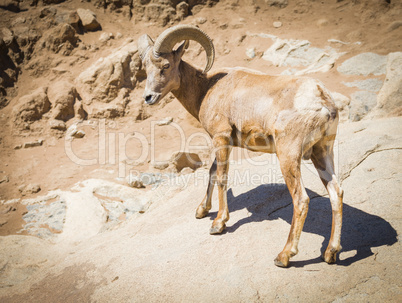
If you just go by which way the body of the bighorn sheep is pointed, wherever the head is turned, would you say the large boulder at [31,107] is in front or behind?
in front

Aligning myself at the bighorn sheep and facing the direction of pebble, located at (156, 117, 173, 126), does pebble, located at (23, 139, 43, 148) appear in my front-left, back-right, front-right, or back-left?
front-left

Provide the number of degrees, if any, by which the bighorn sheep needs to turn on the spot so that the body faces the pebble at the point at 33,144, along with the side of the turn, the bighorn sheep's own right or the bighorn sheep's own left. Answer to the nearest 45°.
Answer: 0° — it already faces it

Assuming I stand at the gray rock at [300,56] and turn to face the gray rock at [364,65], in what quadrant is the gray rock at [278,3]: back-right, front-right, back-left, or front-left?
back-left

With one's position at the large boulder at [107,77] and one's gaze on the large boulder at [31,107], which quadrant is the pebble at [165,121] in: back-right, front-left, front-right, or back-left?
back-left

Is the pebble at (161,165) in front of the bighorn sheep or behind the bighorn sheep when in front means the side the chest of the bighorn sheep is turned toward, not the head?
in front

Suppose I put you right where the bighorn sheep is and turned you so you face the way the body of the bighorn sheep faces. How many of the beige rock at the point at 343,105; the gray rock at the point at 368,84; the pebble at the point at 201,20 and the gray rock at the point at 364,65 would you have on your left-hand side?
0

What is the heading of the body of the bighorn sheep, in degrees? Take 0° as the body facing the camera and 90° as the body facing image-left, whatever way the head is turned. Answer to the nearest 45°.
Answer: approximately 135°

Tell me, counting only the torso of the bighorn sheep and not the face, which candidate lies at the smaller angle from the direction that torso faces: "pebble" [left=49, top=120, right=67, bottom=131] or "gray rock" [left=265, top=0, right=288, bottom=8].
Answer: the pebble

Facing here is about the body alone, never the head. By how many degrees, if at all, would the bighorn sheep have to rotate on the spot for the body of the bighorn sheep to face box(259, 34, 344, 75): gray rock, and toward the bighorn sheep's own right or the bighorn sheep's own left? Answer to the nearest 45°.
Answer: approximately 45° to the bighorn sheep's own right

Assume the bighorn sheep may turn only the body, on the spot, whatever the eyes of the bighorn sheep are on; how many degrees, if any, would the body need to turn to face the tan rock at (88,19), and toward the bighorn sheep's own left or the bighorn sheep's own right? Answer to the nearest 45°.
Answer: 0° — it already faces it

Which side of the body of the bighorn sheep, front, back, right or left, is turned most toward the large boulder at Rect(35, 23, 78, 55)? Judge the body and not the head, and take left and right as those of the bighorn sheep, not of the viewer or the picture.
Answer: front

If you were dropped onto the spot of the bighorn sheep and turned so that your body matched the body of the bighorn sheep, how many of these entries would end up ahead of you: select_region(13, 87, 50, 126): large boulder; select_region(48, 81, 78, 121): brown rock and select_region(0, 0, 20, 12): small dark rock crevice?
3

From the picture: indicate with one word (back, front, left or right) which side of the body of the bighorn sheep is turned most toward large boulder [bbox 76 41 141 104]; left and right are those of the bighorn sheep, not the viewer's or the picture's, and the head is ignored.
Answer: front

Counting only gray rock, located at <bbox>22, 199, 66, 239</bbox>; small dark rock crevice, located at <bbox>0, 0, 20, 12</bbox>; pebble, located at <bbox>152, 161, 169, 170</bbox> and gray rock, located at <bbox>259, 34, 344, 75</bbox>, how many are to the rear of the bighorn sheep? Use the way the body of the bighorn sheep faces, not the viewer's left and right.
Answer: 0

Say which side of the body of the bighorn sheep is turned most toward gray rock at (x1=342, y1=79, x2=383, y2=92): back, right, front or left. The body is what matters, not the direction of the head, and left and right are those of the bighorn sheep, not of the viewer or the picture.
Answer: right
